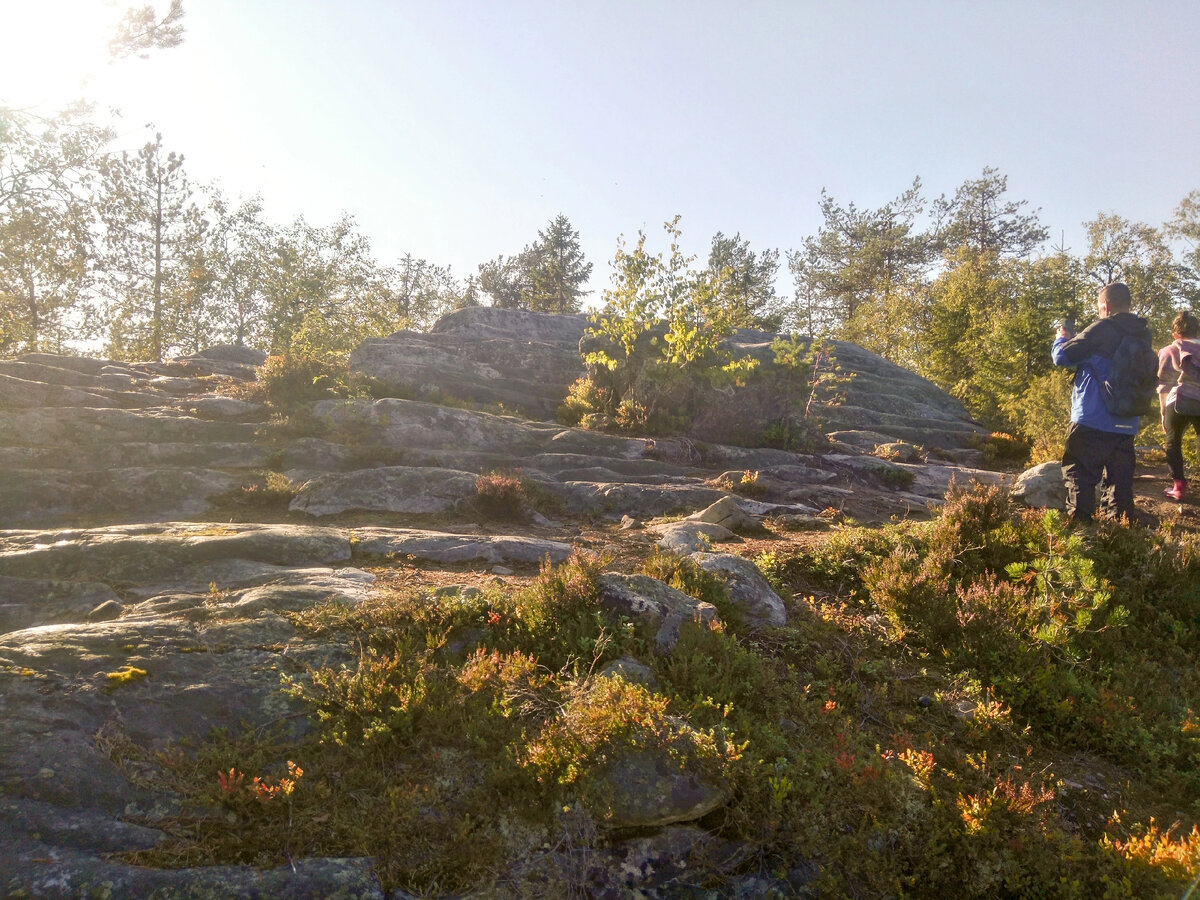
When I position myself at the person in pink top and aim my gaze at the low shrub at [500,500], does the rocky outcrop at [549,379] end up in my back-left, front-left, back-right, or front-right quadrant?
front-right

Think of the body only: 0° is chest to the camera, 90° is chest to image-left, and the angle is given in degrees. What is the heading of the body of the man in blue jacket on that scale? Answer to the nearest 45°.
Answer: approximately 135°

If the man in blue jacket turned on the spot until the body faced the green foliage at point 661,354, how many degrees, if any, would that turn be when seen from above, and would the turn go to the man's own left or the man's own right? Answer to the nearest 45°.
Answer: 0° — they already face it

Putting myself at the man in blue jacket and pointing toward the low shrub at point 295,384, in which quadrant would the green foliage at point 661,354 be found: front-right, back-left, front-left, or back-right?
front-right

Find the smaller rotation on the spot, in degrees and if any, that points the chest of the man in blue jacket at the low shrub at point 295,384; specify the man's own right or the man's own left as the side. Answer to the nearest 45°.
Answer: approximately 45° to the man's own left

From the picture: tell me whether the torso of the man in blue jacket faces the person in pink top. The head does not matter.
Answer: no

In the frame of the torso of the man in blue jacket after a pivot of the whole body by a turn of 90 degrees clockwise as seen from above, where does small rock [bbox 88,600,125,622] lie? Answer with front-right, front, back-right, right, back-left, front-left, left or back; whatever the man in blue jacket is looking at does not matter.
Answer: back
